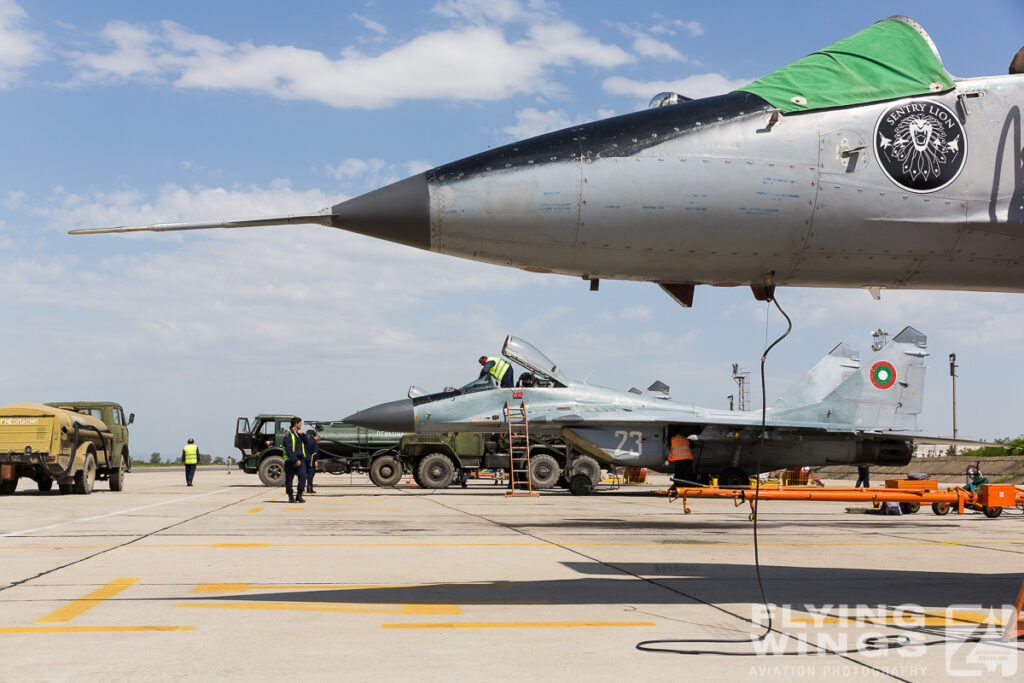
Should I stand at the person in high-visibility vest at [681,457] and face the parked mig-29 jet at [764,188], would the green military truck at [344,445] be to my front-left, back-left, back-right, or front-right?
back-right

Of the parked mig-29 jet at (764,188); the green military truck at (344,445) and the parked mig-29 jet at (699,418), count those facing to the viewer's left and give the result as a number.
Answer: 3

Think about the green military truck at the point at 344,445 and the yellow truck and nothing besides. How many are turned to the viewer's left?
1

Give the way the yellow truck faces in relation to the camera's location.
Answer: facing away from the viewer and to the right of the viewer

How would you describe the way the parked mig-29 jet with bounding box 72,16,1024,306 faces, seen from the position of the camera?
facing to the left of the viewer

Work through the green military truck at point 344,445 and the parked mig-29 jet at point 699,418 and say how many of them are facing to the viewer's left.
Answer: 2

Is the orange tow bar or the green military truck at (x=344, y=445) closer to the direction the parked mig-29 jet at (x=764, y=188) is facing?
the green military truck

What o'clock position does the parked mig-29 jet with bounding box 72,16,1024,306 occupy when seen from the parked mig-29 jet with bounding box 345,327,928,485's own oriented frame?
the parked mig-29 jet with bounding box 72,16,1024,306 is roughly at 9 o'clock from the parked mig-29 jet with bounding box 345,327,928,485.

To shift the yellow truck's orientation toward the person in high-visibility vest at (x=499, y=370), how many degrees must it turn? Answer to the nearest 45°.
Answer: approximately 45° to its right

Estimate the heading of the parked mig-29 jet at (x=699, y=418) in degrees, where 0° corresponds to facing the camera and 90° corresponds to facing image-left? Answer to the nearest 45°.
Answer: approximately 90°

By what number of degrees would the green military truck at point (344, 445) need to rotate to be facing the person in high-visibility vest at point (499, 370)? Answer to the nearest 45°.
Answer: approximately 135° to its left

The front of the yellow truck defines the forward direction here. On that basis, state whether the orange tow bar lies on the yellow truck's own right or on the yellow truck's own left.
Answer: on the yellow truck's own right

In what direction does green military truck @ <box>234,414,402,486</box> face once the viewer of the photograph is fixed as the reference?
facing to the left of the viewer
